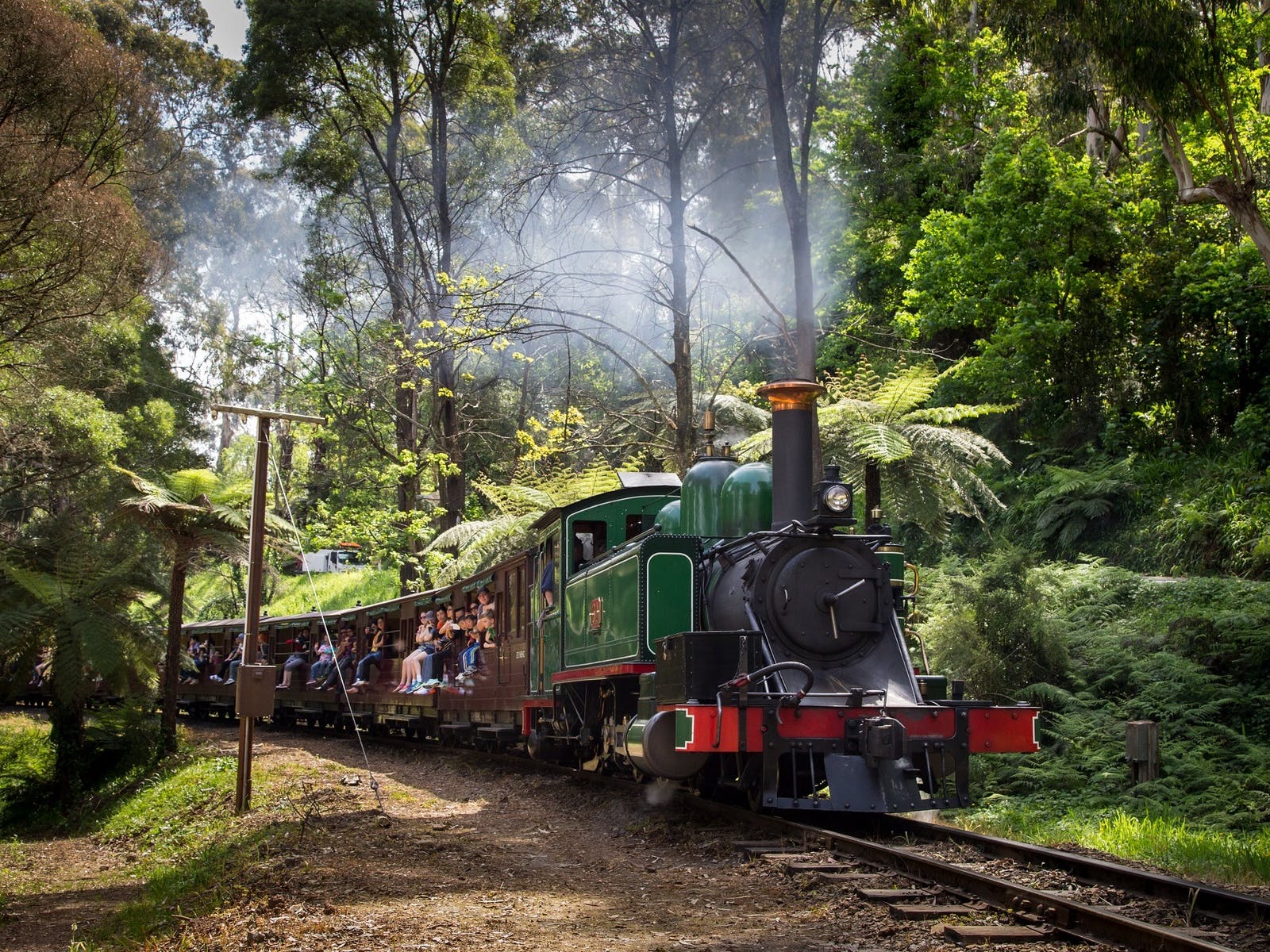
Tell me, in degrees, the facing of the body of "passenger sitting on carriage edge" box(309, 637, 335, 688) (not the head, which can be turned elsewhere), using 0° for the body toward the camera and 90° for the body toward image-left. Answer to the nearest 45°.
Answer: approximately 45°

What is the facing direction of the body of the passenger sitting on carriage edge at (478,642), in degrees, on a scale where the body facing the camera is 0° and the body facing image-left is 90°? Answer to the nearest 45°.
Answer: approximately 45°

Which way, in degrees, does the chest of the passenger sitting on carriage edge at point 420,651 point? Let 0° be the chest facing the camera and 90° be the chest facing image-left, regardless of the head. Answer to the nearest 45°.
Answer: approximately 45°

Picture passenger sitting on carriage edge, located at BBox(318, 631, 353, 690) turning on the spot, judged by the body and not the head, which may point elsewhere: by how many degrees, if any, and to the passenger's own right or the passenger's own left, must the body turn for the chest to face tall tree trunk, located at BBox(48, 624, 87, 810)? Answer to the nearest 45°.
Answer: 0° — they already face it
